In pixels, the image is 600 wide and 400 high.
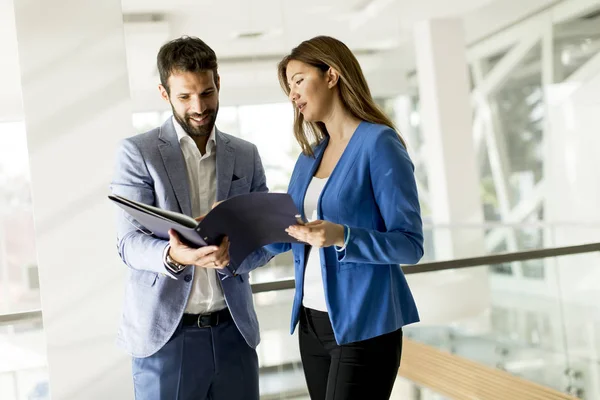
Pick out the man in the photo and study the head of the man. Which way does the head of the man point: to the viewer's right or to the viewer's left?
to the viewer's right

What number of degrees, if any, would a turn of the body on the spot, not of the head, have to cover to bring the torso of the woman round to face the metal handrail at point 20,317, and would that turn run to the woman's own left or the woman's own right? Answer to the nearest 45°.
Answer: approximately 90° to the woman's own right

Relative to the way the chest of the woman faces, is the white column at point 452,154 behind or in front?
behind

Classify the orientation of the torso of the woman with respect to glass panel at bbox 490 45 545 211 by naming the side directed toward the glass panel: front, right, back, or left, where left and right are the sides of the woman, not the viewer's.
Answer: back

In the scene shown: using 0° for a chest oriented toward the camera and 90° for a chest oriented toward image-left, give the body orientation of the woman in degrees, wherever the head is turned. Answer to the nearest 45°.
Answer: approximately 45°

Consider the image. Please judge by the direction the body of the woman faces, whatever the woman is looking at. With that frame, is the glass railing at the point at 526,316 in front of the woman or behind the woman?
behind

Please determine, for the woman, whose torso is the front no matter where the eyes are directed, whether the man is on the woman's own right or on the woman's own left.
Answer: on the woman's own right
